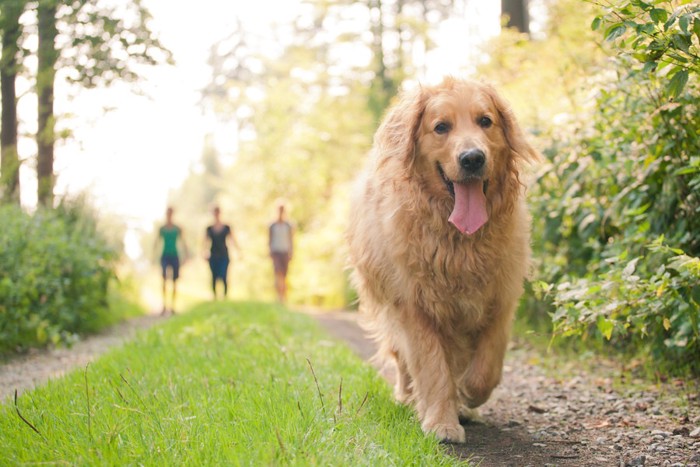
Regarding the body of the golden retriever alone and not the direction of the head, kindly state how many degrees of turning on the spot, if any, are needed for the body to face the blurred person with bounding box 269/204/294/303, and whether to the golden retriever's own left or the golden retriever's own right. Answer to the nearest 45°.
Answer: approximately 180°

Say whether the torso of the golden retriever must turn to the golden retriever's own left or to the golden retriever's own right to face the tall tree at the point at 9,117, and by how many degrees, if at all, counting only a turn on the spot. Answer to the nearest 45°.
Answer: approximately 135° to the golden retriever's own right

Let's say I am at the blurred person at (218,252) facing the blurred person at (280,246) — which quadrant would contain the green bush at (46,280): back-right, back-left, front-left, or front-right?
back-right

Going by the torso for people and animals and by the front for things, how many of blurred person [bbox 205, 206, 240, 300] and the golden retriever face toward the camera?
2

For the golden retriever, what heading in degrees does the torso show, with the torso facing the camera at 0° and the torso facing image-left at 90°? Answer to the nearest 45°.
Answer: approximately 0°

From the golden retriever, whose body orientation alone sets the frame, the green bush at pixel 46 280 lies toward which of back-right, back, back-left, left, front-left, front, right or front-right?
back-right

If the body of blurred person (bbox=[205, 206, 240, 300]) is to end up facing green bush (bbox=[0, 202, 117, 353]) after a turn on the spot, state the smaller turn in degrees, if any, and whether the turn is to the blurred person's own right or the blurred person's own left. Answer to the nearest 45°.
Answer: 0° — they already face it

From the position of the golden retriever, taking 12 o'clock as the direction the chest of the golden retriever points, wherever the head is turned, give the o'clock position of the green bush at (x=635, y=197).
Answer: The green bush is roughly at 8 o'clock from the golden retriever.
